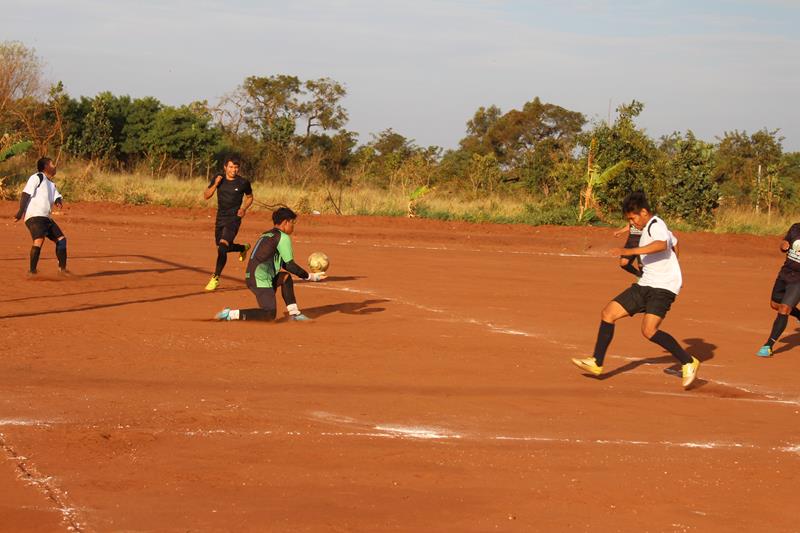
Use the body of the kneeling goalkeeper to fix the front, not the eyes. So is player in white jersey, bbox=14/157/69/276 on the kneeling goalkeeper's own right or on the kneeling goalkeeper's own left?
on the kneeling goalkeeper's own left

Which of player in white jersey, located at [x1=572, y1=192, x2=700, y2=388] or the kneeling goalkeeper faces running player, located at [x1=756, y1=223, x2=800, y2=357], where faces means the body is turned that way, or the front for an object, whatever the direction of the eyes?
the kneeling goalkeeper

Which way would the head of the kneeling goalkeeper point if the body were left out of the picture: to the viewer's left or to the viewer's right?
to the viewer's right

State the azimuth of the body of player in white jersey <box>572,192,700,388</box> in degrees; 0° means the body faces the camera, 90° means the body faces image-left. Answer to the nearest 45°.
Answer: approximately 90°

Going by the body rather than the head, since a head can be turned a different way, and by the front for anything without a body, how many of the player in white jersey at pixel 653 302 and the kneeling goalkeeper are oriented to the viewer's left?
1

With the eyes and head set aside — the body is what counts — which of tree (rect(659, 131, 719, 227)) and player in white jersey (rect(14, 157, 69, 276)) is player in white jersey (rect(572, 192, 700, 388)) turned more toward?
the player in white jersey

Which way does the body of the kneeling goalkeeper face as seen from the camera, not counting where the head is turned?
to the viewer's right

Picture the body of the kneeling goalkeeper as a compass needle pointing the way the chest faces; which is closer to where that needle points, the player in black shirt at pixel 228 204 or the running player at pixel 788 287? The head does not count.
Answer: the running player

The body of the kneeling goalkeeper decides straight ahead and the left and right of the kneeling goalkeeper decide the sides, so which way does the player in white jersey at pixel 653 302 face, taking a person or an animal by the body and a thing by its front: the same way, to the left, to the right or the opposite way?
the opposite way

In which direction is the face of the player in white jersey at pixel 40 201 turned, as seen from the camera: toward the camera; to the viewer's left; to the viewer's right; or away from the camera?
to the viewer's right

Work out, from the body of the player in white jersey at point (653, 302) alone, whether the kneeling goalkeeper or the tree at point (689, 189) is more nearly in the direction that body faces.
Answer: the kneeling goalkeeper

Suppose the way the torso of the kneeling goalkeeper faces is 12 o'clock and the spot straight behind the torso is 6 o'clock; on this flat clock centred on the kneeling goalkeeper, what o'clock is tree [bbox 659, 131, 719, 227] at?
The tree is roughly at 10 o'clock from the kneeling goalkeeper.

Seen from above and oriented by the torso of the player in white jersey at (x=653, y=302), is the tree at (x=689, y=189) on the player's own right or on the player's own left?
on the player's own right

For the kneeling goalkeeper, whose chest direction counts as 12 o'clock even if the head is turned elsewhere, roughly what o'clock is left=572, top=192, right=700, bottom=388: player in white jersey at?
The player in white jersey is roughly at 1 o'clock from the kneeling goalkeeper.

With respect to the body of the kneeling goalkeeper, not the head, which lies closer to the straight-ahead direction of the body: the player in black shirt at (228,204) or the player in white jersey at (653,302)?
the player in white jersey
